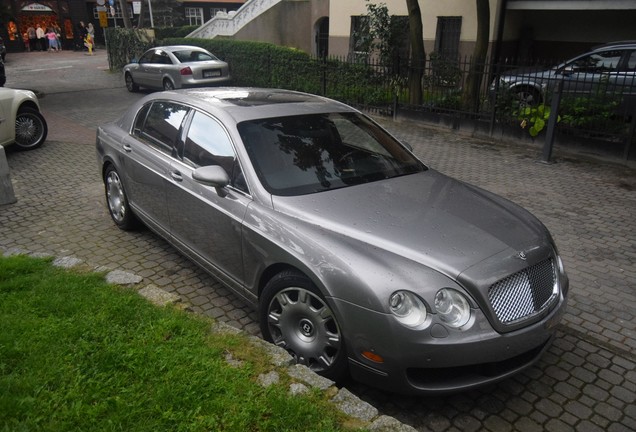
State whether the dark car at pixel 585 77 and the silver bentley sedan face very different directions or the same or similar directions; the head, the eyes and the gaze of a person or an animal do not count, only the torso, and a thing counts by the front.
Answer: very different directions

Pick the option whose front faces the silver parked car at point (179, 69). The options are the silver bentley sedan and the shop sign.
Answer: the shop sign

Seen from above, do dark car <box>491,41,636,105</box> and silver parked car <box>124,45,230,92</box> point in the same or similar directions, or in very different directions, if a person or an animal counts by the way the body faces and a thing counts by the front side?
same or similar directions

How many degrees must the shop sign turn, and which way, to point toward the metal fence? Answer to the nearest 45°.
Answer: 0° — it already faces it

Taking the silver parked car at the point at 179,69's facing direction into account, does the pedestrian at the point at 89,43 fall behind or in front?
in front

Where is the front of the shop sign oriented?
toward the camera

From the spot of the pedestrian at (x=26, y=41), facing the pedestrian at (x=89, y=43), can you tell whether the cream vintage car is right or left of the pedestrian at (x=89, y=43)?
right

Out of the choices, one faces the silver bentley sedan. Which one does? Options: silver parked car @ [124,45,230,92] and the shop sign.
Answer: the shop sign

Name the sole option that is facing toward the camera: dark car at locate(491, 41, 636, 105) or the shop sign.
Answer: the shop sign

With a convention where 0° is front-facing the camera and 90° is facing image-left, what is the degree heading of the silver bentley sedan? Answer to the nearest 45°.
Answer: approximately 315°

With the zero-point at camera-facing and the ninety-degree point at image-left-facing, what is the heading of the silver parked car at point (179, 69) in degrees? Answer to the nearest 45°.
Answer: approximately 135°

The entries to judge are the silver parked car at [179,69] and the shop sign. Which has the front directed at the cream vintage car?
the shop sign

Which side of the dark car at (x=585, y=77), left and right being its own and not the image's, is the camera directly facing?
left

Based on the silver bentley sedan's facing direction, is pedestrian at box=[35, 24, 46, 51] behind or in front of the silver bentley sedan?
behind
